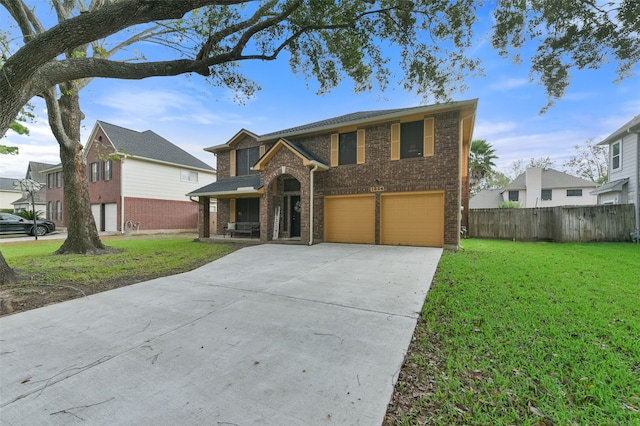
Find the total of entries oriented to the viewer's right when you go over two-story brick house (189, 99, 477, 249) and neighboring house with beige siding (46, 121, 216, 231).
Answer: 0

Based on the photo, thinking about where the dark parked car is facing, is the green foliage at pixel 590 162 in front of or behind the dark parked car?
in front

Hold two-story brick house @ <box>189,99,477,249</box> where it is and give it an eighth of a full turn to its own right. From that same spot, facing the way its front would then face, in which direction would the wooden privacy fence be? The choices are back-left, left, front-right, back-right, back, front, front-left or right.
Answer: back

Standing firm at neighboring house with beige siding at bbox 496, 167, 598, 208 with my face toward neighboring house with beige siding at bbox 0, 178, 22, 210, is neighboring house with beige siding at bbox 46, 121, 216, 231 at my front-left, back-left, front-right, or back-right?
front-left

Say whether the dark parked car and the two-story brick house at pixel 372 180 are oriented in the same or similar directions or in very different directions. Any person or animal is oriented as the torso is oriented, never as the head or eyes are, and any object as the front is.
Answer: very different directions

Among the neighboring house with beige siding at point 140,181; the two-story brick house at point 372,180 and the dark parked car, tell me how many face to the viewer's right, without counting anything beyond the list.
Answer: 1

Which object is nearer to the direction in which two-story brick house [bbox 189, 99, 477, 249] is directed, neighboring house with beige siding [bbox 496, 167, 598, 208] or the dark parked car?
the dark parked car

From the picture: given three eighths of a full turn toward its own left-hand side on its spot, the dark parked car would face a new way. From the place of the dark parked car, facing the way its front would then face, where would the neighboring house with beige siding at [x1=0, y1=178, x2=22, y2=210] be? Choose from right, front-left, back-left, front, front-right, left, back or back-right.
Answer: front-right

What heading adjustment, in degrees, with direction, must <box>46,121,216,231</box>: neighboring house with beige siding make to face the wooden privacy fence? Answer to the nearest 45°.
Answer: approximately 90° to its left

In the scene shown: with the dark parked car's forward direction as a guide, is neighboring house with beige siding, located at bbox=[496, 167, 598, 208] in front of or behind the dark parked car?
in front

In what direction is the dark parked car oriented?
to the viewer's right

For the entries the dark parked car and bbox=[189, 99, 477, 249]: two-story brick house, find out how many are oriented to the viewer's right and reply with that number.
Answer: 1

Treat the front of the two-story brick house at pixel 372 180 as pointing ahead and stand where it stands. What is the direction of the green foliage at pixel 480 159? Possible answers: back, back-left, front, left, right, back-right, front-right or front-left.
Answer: back

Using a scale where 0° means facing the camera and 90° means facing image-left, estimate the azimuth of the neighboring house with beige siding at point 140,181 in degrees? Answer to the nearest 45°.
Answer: approximately 45°

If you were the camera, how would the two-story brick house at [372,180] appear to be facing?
facing the viewer and to the left of the viewer
